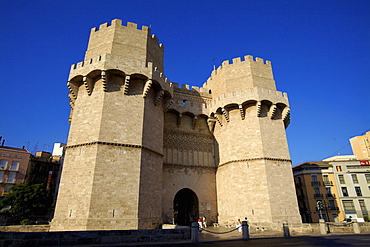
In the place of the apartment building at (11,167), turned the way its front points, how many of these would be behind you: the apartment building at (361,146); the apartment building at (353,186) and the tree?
0

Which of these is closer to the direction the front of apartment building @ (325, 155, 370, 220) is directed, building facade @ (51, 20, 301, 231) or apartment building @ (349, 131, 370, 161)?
the building facade

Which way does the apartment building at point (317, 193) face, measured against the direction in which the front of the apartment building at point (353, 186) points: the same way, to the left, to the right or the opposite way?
the same way

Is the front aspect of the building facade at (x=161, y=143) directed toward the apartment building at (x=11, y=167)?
no

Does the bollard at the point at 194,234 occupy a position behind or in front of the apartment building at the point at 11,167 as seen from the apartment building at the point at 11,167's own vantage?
in front

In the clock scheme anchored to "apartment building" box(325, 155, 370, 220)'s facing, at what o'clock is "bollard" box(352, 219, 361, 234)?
The bollard is roughly at 12 o'clock from the apartment building.

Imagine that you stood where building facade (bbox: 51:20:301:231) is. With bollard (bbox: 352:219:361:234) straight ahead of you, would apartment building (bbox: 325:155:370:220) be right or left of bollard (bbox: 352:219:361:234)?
left

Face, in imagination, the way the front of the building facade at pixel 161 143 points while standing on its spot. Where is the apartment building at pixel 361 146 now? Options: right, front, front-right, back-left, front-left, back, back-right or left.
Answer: left

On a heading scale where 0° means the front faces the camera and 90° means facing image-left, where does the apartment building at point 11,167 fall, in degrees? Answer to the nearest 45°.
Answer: approximately 315°

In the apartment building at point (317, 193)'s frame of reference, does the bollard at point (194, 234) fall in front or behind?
in front

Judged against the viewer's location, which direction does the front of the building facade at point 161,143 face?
facing the viewer and to the right of the viewer

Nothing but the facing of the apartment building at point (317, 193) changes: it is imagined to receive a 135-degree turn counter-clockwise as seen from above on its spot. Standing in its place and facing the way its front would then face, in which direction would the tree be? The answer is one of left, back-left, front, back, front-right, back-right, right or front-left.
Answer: back

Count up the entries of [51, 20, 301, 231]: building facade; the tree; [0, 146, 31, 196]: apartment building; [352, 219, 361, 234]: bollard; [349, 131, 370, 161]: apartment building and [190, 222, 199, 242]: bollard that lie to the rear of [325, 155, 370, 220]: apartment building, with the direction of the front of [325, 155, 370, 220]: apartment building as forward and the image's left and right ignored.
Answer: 1

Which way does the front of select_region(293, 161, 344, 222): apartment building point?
toward the camera

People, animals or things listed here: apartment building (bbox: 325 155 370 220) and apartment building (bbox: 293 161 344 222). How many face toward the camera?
2
